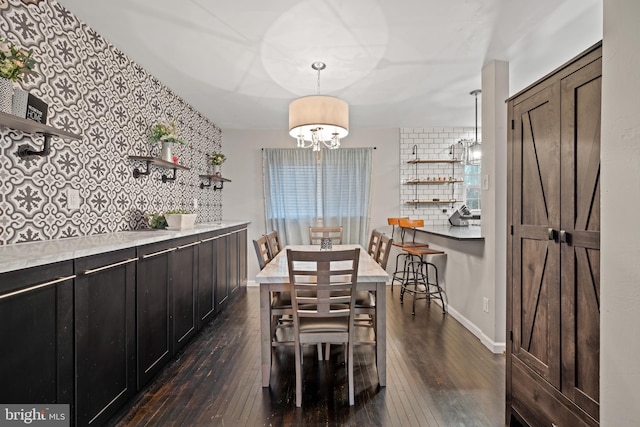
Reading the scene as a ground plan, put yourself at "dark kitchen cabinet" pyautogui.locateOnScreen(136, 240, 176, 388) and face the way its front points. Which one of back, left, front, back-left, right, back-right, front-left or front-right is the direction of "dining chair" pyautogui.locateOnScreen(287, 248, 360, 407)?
front

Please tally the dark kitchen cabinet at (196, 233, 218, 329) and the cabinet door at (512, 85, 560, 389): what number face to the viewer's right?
1

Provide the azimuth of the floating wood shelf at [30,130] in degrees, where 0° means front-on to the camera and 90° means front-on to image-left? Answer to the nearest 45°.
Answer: approximately 315°

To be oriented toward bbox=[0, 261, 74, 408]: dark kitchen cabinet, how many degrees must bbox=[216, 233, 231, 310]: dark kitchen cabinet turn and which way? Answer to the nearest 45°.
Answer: approximately 90° to its right

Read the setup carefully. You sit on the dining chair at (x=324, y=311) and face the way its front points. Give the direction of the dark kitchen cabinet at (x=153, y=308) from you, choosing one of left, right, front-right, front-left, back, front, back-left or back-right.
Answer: left

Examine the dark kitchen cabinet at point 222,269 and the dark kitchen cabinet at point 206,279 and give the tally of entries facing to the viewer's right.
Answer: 2

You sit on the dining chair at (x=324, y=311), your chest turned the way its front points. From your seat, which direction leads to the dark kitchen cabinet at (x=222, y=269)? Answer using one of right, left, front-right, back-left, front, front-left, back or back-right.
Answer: front-left

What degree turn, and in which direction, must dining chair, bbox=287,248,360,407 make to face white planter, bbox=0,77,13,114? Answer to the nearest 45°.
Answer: approximately 90° to its left

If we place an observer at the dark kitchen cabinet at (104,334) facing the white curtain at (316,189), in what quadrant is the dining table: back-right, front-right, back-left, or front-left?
front-right

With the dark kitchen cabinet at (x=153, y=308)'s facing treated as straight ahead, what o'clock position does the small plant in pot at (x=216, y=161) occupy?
The small plant in pot is roughly at 8 o'clock from the dark kitchen cabinet.

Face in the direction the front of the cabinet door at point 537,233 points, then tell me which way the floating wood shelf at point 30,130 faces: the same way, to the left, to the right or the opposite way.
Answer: the opposite way

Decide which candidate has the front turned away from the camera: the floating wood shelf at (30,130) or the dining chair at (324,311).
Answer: the dining chair

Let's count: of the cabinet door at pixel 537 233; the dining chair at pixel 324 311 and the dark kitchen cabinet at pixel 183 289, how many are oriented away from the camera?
1

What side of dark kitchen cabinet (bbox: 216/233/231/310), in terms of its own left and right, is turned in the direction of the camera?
right

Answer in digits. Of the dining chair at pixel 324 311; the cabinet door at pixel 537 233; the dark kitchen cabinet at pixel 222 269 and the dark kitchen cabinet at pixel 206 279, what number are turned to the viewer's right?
2

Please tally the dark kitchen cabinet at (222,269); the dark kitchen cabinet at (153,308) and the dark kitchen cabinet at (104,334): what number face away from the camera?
0

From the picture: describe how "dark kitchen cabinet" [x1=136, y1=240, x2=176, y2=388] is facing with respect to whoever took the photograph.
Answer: facing the viewer and to the right of the viewer

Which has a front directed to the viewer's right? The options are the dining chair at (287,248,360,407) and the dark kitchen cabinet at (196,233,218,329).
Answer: the dark kitchen cabinet
